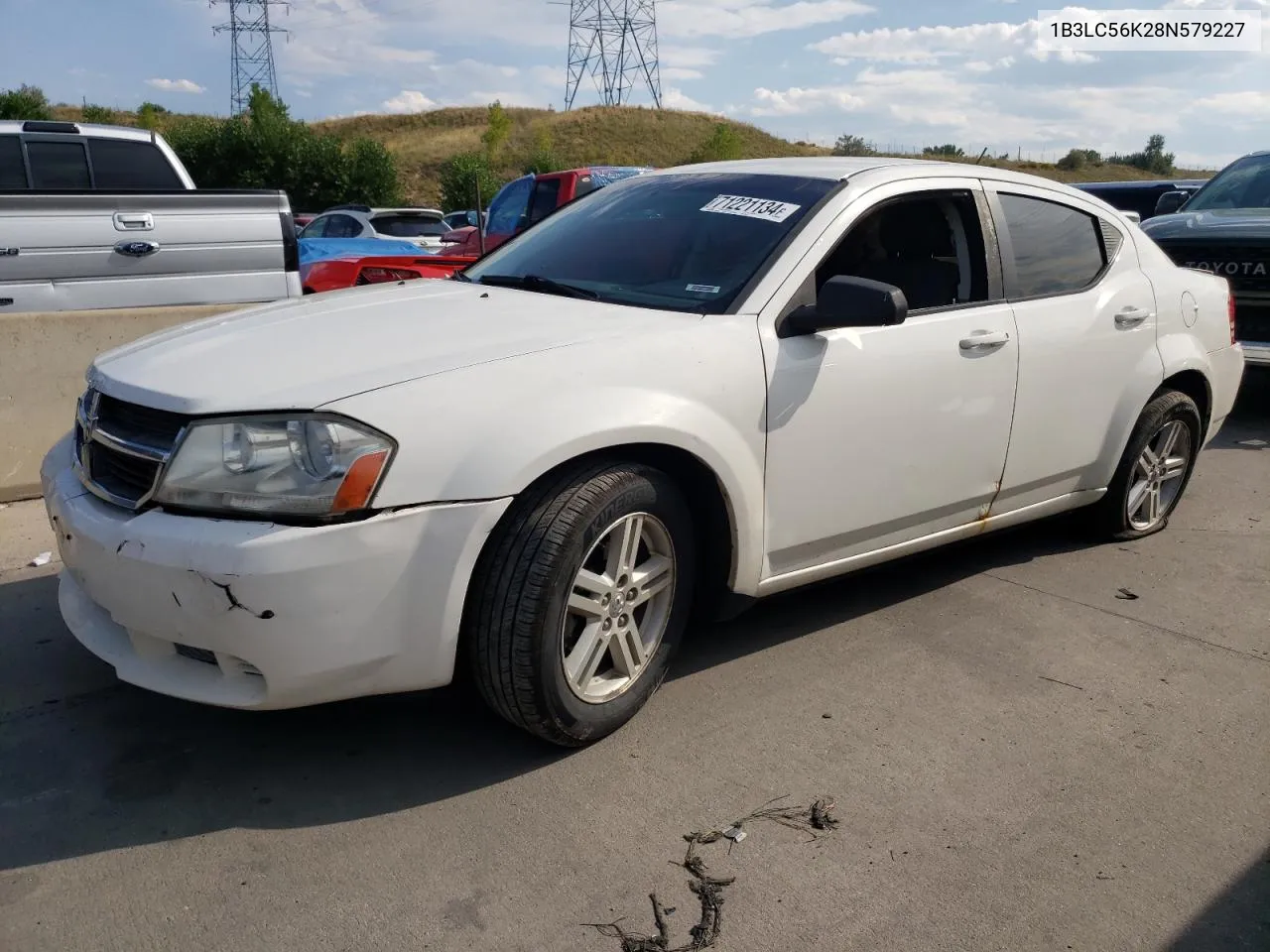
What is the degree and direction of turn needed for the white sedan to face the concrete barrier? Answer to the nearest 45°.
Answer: approximately 90° to its right

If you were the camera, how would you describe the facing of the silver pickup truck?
facing away from the viewer

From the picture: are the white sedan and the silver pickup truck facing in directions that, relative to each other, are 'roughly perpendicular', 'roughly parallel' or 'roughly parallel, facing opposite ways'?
roughly perpendicular

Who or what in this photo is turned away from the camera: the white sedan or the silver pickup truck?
the silver pickup truck

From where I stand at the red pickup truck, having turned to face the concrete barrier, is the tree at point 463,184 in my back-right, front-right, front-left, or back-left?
back-right

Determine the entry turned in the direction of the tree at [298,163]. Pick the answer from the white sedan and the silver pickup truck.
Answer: the silver pickup truck

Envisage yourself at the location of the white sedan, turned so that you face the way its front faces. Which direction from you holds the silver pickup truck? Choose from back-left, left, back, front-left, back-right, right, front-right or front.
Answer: right

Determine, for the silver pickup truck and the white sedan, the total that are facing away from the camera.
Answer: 1

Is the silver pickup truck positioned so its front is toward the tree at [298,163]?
yes

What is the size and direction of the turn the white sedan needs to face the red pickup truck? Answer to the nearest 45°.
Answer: approximately 135° to its right

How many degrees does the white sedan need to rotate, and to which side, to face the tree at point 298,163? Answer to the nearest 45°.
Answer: approximately 135° to its right

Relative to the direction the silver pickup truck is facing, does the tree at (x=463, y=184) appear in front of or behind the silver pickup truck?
in front

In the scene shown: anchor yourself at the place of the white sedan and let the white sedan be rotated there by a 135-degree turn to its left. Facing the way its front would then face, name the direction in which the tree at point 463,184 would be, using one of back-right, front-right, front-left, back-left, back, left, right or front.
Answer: left
